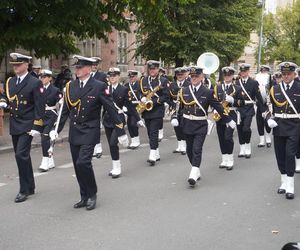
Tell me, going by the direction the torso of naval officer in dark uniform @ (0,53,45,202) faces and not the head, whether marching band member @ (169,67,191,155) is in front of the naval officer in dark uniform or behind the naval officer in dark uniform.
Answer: behind

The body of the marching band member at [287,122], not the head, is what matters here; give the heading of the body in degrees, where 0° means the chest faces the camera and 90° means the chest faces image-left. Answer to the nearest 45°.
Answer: approximately 0°

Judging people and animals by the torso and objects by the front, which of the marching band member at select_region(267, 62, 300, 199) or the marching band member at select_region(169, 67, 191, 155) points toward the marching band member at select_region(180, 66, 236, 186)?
the marching band member at select_region(169, 67, 191, 155)

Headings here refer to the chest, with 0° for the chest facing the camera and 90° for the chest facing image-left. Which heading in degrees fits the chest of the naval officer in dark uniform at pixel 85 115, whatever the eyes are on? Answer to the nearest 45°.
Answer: approximately 45°

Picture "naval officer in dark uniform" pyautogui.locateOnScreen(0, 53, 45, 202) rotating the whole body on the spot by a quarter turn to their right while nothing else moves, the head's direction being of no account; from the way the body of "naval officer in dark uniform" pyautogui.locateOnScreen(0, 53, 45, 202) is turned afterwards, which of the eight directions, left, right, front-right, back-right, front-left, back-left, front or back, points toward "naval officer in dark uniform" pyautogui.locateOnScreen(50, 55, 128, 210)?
back

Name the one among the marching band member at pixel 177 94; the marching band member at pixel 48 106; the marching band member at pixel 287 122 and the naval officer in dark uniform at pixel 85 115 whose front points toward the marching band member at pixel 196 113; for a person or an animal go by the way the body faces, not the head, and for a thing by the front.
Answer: the marching band member at pixel 177 94

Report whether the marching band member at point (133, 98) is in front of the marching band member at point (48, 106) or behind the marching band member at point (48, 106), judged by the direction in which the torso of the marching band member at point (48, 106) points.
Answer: behind

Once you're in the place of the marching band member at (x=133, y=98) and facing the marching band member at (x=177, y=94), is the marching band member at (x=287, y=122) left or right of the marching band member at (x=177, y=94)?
right

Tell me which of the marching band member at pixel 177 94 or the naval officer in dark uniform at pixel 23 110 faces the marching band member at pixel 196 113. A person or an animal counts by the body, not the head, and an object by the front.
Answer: the marching band member at pixel 177 94

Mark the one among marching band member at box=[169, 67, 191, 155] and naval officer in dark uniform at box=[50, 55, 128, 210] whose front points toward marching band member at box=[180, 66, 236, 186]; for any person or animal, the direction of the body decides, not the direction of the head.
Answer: marching band member at box=[169, 67, 191, 155]
